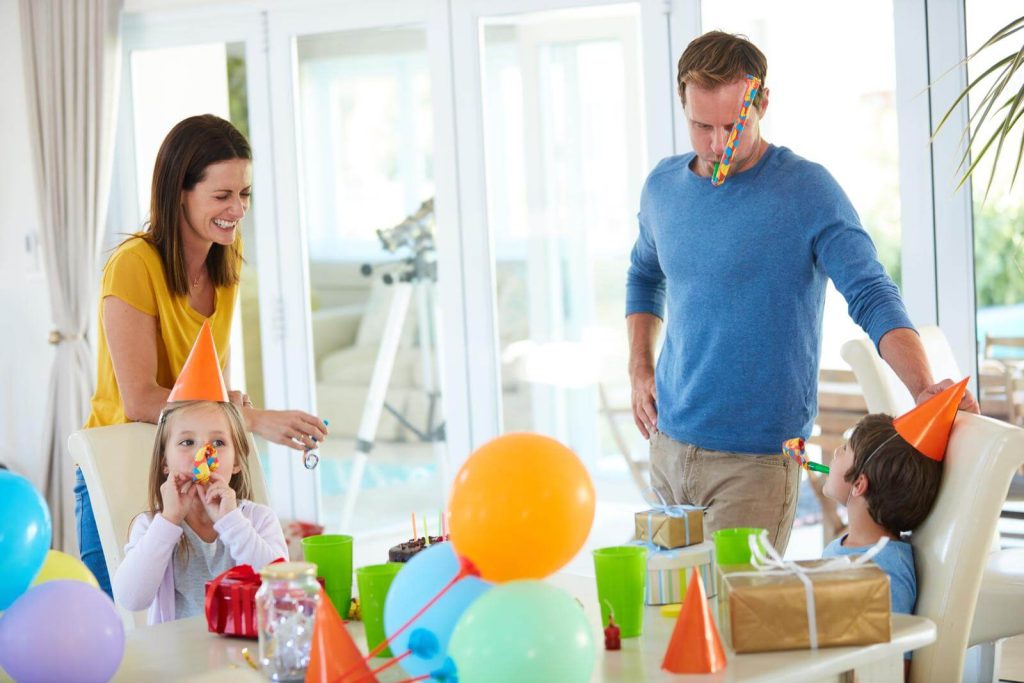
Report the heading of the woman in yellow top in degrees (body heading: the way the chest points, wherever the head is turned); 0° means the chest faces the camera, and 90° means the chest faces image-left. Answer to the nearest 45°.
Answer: approximately 315°

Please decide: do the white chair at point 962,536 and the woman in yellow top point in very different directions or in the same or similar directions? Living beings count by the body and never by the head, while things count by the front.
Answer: very different directions

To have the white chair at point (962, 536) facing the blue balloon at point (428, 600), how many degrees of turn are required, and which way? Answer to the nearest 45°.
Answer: approximately 45° to its left

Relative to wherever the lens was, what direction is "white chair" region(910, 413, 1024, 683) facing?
facing to the left of the viewer

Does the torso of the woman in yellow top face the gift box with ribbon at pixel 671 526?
yes

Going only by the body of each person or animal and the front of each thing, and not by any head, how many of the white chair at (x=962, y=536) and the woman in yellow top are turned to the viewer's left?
1

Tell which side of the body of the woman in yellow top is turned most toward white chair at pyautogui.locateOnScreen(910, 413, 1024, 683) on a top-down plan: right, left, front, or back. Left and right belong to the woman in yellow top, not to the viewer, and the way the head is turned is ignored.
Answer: front

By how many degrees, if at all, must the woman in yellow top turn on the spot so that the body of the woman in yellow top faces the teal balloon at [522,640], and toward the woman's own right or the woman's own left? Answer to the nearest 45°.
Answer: approximately 45° to the woman's own right

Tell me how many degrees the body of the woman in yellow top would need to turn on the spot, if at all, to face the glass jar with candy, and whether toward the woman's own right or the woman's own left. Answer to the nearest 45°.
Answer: approximately 45° to the woman's own right

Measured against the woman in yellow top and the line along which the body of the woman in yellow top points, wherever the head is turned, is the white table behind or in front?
in front

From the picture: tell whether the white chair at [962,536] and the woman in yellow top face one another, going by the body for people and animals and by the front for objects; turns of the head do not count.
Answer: yes

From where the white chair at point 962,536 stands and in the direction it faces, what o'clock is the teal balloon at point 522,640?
The teal balloon is roughly at 10 o'clock from the white chair.

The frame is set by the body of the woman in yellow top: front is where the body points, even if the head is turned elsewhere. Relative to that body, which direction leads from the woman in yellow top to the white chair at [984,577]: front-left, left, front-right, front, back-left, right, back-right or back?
front-left

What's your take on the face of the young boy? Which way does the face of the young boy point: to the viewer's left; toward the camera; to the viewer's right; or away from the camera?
to the viewer's left

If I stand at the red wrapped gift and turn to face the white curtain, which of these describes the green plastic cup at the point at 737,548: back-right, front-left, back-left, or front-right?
back-right

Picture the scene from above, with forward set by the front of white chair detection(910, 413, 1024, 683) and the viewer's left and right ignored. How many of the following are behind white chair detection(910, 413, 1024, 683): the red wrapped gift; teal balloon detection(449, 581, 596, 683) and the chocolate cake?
0

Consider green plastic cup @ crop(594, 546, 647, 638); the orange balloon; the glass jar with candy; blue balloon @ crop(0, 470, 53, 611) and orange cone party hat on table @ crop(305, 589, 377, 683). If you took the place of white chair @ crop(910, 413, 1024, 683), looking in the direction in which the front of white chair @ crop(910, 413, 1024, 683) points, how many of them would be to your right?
0

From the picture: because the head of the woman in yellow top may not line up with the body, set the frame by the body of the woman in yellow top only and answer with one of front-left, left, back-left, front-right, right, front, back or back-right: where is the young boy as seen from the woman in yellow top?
front
